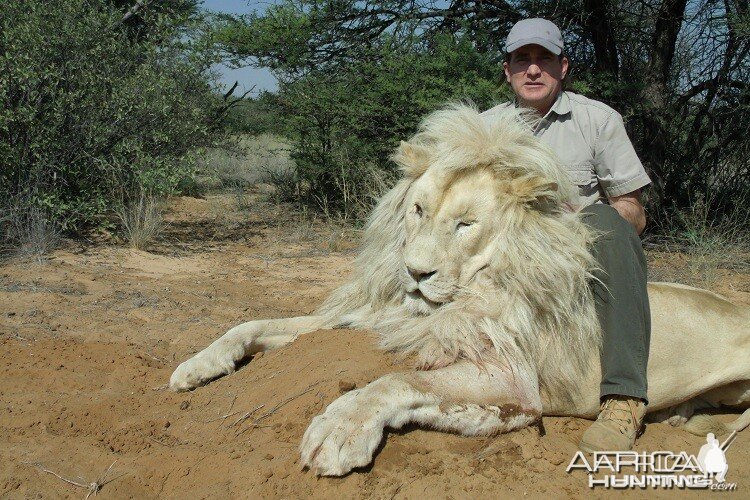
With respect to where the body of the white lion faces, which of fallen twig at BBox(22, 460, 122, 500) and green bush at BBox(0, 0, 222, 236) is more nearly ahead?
the fallen twig

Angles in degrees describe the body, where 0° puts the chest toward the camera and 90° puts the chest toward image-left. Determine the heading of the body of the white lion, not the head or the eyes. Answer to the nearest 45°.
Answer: approximately 45°

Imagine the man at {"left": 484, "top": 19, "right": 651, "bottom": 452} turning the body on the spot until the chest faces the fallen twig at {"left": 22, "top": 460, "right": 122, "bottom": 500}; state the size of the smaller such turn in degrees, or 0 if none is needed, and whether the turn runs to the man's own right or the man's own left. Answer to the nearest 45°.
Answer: approximately 45° to the man's own right

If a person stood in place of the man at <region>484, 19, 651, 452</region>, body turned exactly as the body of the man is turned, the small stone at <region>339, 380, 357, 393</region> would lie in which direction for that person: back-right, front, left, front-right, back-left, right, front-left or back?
front-right

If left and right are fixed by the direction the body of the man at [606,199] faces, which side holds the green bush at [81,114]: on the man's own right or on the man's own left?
on the man's own right

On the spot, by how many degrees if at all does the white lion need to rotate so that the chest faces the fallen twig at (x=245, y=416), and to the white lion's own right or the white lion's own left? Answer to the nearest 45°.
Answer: approximately 45° to the white lion's own right

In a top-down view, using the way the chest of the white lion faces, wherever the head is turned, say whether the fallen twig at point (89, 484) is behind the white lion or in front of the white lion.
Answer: in front

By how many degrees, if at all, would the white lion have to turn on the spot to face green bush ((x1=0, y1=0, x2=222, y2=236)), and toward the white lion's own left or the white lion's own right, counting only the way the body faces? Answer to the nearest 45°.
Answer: approximately 90° to the white lion's own right
